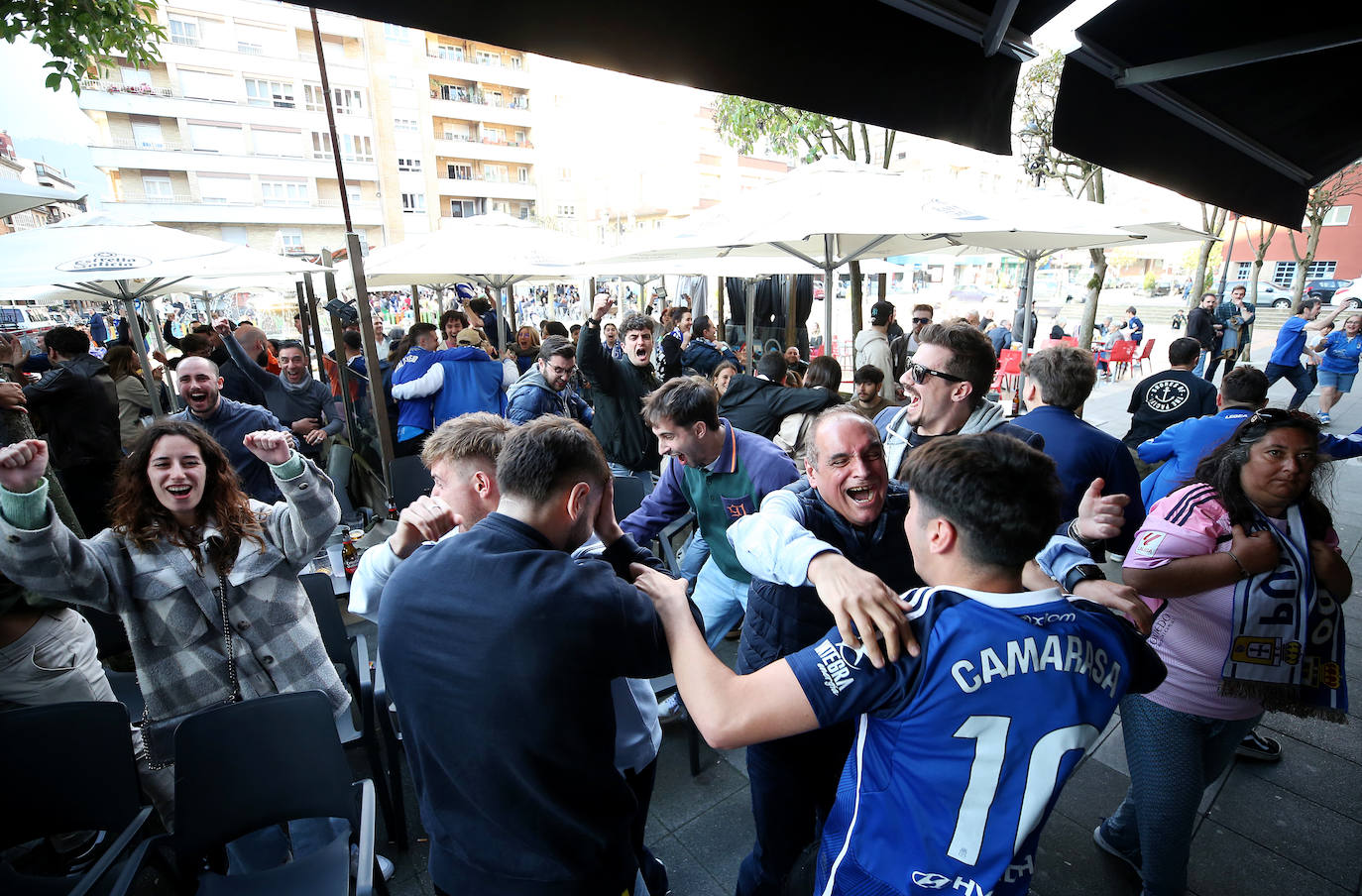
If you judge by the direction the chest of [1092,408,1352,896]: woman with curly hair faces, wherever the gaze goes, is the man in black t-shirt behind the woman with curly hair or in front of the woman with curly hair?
behind

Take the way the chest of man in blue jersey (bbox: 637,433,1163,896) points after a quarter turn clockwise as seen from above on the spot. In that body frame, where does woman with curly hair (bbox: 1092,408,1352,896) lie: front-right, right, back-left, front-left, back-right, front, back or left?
front

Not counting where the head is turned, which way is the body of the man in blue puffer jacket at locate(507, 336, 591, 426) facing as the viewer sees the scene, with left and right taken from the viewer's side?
facing the viewer and to the right of the viewer

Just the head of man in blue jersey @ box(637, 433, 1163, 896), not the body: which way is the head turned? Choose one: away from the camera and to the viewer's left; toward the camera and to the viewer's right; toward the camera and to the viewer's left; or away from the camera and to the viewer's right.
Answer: away from the camera and to the viewer's left

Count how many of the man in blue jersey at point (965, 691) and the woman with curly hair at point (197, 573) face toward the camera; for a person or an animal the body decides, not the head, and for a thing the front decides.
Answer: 1

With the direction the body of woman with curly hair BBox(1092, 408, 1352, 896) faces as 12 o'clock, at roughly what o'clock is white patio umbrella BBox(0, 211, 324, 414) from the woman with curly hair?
The white patio umbrella is roughly at 4 o'clock from the woman with curly hair.

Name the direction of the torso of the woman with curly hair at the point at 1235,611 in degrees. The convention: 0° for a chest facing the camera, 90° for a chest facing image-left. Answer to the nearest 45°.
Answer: approximately 315°

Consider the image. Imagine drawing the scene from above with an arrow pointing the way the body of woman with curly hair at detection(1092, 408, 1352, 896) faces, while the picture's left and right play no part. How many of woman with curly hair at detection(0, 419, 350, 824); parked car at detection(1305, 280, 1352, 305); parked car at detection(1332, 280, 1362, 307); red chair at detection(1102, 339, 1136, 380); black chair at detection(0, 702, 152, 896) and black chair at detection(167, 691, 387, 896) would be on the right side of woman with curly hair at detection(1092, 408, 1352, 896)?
3

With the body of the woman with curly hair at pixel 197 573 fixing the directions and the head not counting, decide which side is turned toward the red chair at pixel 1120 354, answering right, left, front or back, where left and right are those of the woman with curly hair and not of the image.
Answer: left

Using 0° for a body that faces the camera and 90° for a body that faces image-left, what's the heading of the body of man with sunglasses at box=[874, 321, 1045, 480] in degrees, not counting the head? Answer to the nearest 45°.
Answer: approximately 45°

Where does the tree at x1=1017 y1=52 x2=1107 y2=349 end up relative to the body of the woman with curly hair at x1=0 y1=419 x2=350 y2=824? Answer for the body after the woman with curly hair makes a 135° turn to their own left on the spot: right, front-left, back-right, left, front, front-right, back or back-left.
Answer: front-right

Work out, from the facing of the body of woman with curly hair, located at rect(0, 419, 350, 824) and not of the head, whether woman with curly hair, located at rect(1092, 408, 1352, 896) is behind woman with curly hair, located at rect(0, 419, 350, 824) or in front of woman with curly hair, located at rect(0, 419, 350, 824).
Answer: in front
